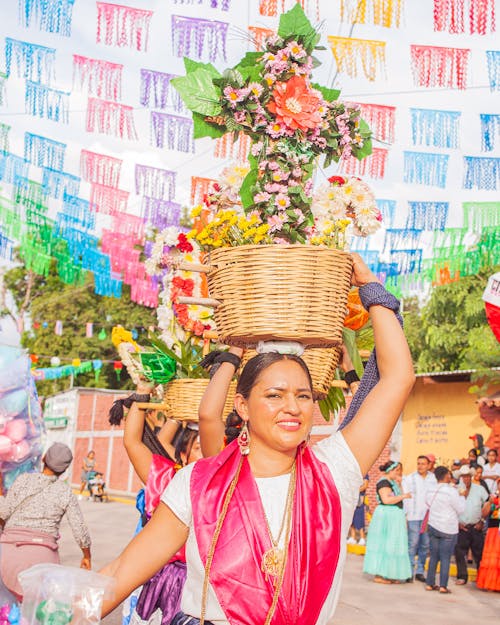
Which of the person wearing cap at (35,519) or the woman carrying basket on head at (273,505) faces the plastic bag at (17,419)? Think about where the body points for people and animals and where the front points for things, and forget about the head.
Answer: the person wearing cap

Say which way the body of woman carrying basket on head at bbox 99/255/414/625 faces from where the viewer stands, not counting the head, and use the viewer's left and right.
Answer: facing the viewer

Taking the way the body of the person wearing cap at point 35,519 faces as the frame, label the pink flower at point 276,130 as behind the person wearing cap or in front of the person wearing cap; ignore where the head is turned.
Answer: behind

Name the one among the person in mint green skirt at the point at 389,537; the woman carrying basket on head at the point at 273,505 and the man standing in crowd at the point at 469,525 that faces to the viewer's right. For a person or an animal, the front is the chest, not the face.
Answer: the person in mint green skirt

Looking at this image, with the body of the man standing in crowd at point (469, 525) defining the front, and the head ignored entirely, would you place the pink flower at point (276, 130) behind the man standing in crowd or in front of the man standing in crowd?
in front

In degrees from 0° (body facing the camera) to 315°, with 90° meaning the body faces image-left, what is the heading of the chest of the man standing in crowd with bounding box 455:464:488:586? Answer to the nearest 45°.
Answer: approximately 45°

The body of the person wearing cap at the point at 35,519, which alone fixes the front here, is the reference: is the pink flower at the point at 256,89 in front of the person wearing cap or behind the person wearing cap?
behind

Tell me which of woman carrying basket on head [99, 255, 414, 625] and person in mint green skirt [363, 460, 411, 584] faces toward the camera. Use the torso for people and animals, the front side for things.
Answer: the woman carrying basket on head

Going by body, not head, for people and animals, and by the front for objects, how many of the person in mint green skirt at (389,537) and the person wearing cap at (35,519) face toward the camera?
0

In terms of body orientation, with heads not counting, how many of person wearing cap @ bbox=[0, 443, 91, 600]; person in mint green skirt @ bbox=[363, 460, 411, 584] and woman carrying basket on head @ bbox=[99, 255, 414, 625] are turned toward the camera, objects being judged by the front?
1
